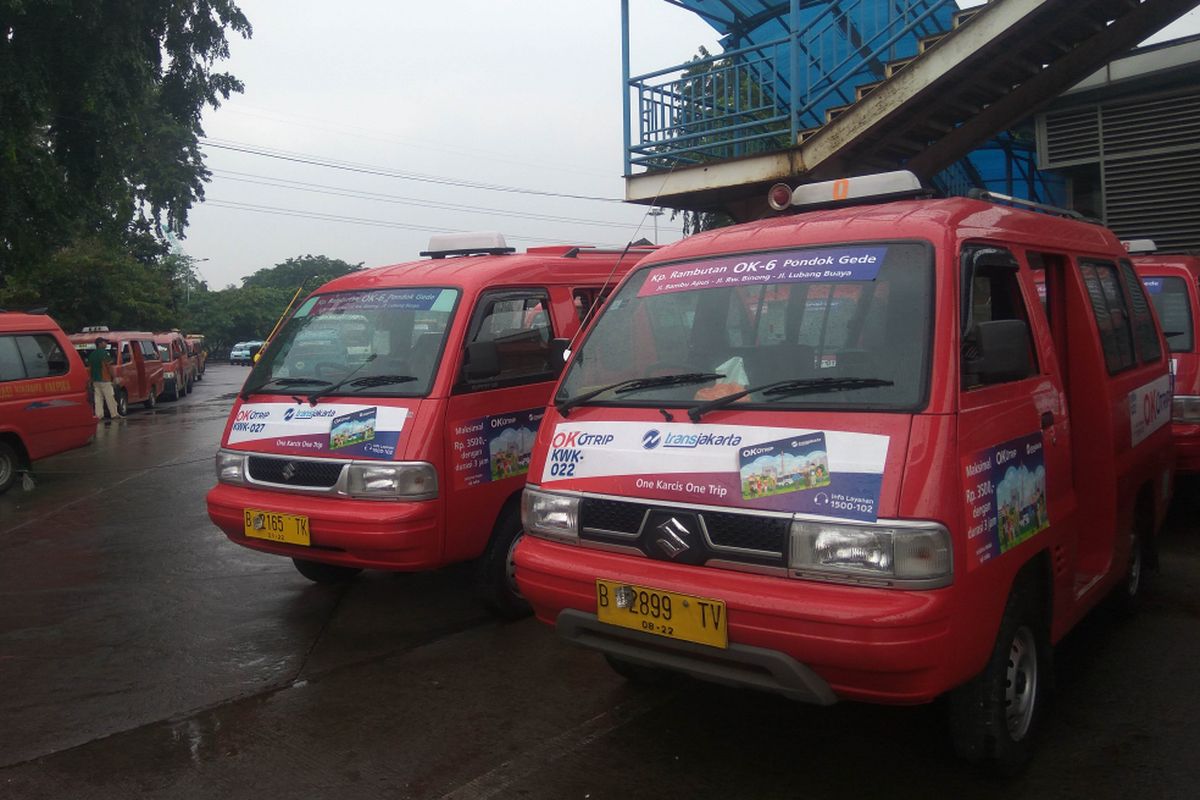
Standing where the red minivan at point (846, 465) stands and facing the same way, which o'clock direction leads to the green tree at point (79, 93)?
The green tree is roughly at 3 o'clock from the red minivan.

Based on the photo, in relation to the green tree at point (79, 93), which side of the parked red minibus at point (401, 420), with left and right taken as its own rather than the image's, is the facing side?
right

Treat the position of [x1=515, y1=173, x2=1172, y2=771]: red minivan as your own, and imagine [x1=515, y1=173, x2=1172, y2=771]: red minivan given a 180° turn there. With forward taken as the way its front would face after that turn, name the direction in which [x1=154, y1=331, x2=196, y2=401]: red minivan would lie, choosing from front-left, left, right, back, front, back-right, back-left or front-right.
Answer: left

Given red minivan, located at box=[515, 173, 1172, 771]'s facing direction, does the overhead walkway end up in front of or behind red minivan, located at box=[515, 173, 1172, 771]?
behind

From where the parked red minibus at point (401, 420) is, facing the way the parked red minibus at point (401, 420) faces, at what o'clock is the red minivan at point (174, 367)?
The red minivan is roughly at 4 o'clock from the parked red minibus.

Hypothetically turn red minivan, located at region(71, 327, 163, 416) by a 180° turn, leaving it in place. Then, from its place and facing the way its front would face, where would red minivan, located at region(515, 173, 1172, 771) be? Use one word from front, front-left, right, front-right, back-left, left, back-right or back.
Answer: back-right

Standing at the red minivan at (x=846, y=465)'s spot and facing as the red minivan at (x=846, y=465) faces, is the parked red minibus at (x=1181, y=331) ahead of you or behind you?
behind

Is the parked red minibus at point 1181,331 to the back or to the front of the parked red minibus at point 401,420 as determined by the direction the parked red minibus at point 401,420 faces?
to the back

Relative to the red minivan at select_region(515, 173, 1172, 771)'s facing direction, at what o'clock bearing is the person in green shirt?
The person in green shirt is roughly at 3 o'clock from the red minivan.

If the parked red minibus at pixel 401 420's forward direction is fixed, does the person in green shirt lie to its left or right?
on its right

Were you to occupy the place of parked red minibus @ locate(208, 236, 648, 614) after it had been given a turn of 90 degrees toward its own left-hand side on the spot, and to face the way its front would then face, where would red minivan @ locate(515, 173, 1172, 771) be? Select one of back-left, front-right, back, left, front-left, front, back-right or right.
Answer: front

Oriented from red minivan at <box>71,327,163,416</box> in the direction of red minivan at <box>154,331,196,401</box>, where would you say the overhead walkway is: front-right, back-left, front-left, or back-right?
back-right

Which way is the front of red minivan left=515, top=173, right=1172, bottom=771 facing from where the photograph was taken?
facing the viewer and to the left of the viewer

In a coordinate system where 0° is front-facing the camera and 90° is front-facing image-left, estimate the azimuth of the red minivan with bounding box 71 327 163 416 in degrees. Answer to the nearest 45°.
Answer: approximately 45°
